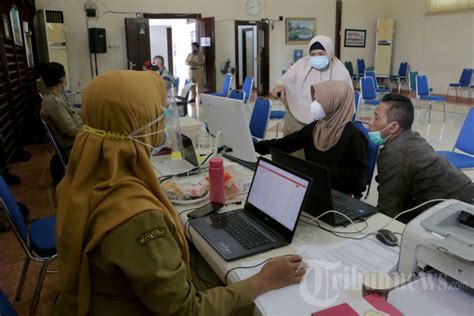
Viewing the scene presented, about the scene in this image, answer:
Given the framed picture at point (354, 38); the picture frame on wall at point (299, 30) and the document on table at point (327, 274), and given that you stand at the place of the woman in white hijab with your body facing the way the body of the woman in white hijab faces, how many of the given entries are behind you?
2

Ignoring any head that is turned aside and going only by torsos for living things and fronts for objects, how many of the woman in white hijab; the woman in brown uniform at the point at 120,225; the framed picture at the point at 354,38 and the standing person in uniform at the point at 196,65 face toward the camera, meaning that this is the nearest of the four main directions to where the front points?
3

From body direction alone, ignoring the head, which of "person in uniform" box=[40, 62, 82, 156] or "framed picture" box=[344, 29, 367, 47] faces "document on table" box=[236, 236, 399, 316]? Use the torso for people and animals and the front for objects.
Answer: the framed picture

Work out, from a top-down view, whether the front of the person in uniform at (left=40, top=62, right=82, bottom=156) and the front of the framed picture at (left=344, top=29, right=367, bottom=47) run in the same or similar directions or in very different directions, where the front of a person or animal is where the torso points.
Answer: very different directions

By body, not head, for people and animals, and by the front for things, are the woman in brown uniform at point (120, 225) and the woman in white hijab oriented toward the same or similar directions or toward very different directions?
very different directions

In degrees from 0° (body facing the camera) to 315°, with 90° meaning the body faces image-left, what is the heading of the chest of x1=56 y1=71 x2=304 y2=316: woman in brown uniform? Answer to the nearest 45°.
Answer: approximately 225°

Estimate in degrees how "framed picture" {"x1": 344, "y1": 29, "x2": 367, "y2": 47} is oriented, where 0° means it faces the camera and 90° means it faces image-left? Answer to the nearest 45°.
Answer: approximately 0°

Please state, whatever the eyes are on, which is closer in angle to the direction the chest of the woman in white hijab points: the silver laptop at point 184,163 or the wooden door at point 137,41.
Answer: the silver laptop

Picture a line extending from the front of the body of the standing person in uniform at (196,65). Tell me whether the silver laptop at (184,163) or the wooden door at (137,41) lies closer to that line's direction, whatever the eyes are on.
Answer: the silver laptop

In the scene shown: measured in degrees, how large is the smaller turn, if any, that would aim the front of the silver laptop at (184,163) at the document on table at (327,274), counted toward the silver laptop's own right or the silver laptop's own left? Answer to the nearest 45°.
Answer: approximately 45° to the silver laptop's own left

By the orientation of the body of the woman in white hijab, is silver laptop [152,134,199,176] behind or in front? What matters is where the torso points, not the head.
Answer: in front
